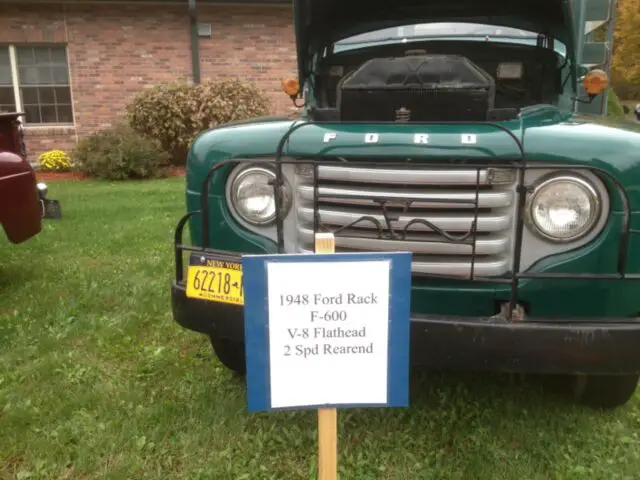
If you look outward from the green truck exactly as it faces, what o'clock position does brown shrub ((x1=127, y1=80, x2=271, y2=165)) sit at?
The brown shrub is roughly at 5 o'clock from the green truck.

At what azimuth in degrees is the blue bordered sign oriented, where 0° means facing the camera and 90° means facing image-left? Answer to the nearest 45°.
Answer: approximately 0°

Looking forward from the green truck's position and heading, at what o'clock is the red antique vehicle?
The red antique vehicle is roughly at 4 o'clock from the green truck.

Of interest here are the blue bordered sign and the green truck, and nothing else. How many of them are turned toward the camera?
2

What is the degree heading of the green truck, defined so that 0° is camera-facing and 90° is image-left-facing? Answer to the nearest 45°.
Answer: approximately 0°

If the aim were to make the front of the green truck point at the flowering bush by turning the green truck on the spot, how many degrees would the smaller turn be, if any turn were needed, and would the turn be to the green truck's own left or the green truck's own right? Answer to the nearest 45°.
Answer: approximately 135° to the green truck's own right

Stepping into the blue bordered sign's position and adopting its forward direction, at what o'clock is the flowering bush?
The flowering bush is roughly at 5 o'clock from the blue bordered sign.

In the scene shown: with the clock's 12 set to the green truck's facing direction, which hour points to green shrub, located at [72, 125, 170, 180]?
The green shrub is roughly at 5 o'clock from the green truck.
